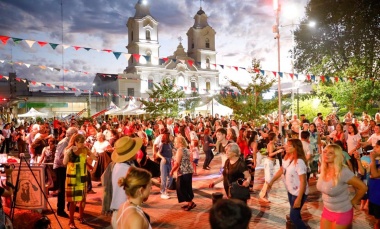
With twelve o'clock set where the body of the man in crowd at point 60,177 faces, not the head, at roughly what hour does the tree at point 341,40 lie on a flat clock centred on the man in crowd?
The tree is roughly at 11 o'clock from the man in crowd.

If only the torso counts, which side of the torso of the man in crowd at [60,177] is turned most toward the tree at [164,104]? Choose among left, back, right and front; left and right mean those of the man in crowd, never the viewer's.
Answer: left

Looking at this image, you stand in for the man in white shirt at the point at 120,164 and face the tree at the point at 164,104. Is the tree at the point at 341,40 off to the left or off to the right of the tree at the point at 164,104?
right

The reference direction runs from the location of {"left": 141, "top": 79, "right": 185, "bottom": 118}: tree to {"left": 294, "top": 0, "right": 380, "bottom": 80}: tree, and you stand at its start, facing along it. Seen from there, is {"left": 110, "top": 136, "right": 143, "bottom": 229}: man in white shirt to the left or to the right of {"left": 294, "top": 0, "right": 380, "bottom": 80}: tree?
right

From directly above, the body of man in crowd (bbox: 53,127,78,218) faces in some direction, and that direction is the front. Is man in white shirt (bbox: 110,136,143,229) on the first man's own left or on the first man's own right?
on the first man's own right

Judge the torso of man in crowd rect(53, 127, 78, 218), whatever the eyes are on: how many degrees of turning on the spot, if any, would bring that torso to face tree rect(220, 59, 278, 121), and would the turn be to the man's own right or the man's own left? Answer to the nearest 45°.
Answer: approximately 45° to the man's own left
